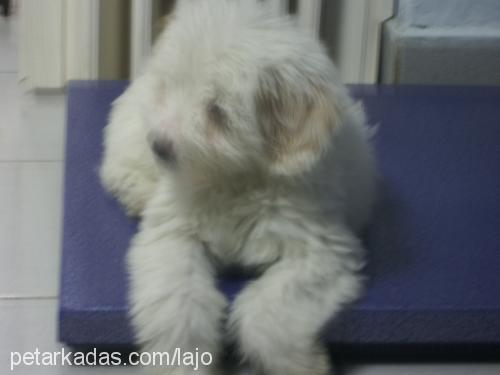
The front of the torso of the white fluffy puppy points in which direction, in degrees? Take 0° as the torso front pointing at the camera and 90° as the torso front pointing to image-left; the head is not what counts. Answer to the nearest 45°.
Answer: approximately 0°
